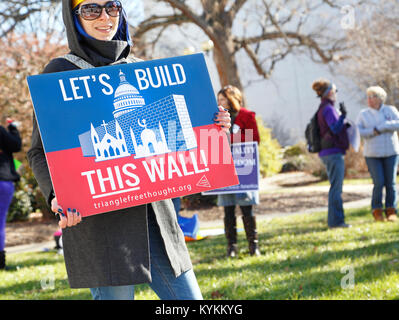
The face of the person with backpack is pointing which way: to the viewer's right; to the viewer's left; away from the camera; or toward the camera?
to the viewer's right

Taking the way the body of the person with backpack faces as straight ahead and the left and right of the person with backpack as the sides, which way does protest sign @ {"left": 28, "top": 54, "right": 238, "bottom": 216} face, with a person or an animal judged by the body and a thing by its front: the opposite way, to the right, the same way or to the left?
to the right

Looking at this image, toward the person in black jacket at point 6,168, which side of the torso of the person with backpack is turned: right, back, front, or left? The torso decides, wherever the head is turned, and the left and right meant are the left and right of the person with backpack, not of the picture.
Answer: back

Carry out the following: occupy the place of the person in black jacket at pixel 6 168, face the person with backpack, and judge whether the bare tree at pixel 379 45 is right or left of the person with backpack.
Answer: left

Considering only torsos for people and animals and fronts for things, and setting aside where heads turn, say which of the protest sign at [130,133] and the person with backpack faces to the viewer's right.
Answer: the person with backpack

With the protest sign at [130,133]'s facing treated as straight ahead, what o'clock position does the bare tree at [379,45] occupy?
The bare tree is roughly at 7 o'clock from the protest sign.

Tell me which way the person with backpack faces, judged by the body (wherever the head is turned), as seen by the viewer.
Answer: to the viewer's right

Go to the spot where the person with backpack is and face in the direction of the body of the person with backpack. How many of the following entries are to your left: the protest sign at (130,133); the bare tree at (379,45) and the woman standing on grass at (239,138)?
1

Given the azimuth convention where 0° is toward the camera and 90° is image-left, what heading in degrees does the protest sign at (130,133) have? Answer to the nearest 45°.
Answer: approximately 0°

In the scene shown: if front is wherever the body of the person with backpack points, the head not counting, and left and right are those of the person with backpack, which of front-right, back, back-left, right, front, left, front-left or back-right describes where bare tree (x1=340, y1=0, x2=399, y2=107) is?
left

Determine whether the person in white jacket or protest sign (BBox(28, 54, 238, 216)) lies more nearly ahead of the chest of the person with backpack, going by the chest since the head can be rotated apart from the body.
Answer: the person in white jacket
